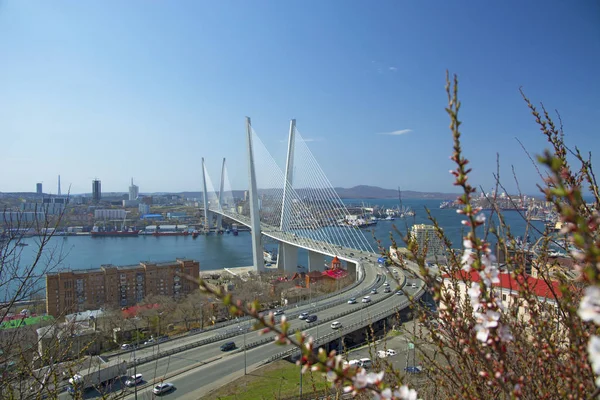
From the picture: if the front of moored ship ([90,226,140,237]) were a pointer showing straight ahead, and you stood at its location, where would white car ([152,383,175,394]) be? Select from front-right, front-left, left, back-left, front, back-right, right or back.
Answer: right

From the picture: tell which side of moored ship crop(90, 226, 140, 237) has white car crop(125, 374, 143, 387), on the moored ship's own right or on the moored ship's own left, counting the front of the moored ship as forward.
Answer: on the moored ship's own right

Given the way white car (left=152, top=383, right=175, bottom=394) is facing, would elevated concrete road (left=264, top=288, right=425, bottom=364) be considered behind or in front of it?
in front

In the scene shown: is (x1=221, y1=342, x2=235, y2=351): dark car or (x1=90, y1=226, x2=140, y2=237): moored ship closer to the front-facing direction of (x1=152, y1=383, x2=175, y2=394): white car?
the dark car

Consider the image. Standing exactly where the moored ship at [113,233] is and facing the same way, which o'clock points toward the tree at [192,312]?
The tree is roughly at 3 o'clock from the moored ship.

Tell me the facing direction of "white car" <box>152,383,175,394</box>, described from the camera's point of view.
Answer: facing away from the viewer and to the right of the viewer

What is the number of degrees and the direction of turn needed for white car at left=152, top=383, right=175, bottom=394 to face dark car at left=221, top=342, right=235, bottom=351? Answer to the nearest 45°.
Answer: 0° — it already faces it

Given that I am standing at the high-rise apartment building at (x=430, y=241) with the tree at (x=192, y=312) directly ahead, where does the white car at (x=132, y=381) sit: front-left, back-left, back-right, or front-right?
front-left

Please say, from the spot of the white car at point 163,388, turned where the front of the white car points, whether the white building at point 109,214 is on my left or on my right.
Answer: on my left

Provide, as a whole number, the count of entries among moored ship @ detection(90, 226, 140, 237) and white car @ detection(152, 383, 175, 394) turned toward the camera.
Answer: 0

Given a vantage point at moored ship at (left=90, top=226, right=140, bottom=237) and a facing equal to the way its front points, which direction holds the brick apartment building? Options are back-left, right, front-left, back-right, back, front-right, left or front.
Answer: right

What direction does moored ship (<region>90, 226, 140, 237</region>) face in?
to the viewer's right

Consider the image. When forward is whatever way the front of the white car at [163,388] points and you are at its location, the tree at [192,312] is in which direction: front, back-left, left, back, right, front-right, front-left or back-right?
front-left

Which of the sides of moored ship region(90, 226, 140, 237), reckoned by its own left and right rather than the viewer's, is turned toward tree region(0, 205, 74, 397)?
right
